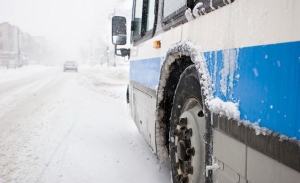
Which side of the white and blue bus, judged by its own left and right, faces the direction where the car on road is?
front

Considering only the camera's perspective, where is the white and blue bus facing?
facing away from the viewer and to the left of the viewer
